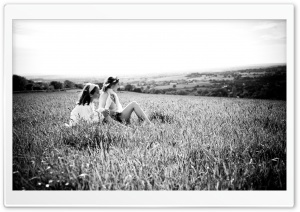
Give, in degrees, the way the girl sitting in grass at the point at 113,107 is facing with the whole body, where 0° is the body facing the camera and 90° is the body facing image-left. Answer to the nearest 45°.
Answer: approximately 270°
